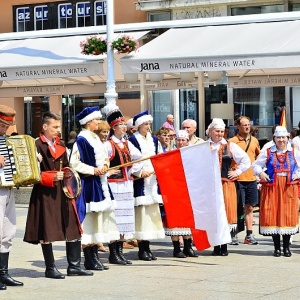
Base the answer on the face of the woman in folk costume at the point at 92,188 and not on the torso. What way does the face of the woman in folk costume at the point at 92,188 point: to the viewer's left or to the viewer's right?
to the viewer's right

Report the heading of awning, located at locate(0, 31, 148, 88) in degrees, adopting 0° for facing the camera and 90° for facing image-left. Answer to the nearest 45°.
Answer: approximately 0°

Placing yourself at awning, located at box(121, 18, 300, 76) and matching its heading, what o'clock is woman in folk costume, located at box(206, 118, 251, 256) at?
The woman in folk costume is roughly at 12 o'clock from the awning.

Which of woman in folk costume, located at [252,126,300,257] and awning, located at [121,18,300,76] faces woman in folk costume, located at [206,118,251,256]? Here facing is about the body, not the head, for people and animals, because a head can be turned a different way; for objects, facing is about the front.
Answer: the awning

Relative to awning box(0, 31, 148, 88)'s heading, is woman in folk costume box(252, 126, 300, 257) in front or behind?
in front

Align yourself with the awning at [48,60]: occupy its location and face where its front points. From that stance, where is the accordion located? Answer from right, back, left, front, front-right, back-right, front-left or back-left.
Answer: front

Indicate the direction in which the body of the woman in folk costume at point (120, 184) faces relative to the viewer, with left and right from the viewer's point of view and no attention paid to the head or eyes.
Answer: facing the viewer and to the right of the viewer

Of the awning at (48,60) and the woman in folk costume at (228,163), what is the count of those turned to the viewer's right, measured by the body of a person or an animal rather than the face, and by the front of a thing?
0

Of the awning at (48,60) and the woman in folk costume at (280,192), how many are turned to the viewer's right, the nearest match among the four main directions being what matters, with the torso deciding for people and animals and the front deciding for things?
0

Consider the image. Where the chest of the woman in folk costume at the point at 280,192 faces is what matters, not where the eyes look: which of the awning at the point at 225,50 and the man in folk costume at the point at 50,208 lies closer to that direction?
the man in folk costume

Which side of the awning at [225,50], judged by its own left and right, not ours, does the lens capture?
front
